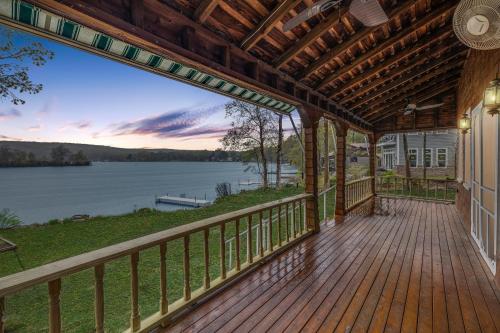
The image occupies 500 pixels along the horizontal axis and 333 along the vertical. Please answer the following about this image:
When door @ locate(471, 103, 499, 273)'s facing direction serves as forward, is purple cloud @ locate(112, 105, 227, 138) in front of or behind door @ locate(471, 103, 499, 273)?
in front

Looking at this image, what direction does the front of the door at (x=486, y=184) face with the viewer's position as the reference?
facing to the left of the viewer

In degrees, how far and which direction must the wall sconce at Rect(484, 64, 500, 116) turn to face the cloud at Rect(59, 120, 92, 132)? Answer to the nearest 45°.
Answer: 0° — it already faces it

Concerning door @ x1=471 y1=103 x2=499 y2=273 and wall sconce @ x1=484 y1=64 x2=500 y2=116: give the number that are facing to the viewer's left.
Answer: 2

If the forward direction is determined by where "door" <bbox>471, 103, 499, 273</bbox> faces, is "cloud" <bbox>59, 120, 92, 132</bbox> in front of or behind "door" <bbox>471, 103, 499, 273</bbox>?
in front

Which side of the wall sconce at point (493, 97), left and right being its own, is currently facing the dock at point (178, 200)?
front

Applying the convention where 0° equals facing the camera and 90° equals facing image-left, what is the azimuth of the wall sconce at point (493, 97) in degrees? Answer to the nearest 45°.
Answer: approximately 90°
